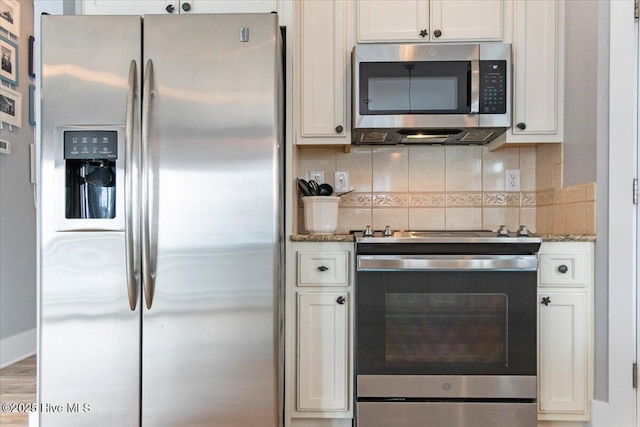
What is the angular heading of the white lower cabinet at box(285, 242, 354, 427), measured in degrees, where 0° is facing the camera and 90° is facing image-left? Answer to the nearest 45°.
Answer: approximately 0°

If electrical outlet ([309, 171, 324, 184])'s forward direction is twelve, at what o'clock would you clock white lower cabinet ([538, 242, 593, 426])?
The white lower cabinet is roughly at 10 o'clock from the electrical outlet.

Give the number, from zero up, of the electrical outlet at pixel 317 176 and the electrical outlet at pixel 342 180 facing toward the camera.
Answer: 2

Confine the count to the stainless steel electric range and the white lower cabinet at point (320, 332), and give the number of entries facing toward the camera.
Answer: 2
